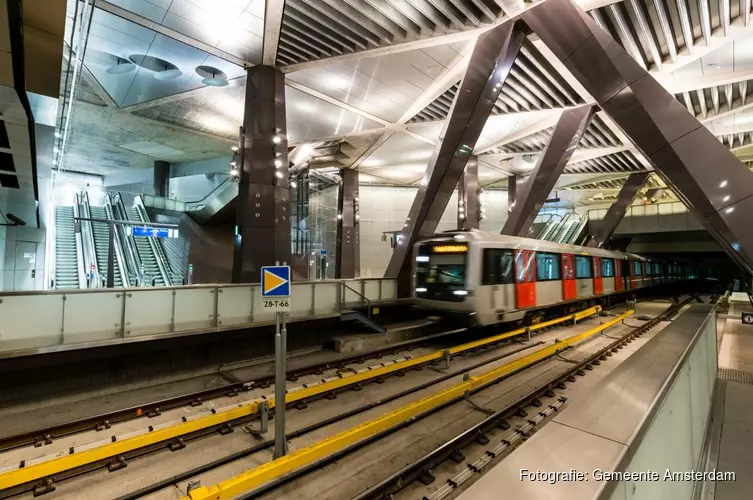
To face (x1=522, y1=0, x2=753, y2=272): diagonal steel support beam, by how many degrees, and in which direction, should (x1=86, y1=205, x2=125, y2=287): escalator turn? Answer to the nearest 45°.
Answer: approximately 45° to its left

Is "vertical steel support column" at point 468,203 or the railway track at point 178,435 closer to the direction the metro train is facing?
the railway track

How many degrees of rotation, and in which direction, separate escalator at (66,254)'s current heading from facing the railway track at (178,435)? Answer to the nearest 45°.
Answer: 0° — it already faces it

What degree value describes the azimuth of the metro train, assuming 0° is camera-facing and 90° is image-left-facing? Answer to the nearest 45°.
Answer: approximately 45°

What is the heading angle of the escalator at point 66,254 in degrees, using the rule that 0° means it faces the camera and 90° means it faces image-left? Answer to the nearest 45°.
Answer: approximately 0°
